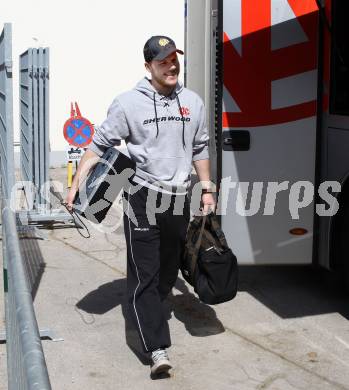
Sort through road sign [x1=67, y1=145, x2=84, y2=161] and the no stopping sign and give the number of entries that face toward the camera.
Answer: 2

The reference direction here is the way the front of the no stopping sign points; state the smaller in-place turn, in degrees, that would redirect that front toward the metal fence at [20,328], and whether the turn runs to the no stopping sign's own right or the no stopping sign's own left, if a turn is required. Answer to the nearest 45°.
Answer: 0° — it already faces it

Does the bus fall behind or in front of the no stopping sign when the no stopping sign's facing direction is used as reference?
in front

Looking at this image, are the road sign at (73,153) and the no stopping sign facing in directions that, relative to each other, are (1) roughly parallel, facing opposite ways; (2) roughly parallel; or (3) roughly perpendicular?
roughly parallel

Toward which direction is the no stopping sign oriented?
toward the camera

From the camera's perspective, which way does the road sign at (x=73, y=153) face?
toward the camera

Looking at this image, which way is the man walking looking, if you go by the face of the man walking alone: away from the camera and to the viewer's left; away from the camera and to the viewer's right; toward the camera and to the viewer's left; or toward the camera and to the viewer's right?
toward the camera and to the viewer's right

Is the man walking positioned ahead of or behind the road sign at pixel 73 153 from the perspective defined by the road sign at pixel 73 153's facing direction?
ahead

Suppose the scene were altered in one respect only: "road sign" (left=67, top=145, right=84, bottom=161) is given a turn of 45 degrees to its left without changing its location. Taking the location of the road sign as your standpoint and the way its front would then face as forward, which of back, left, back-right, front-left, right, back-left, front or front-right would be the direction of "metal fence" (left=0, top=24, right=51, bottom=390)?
front-right
